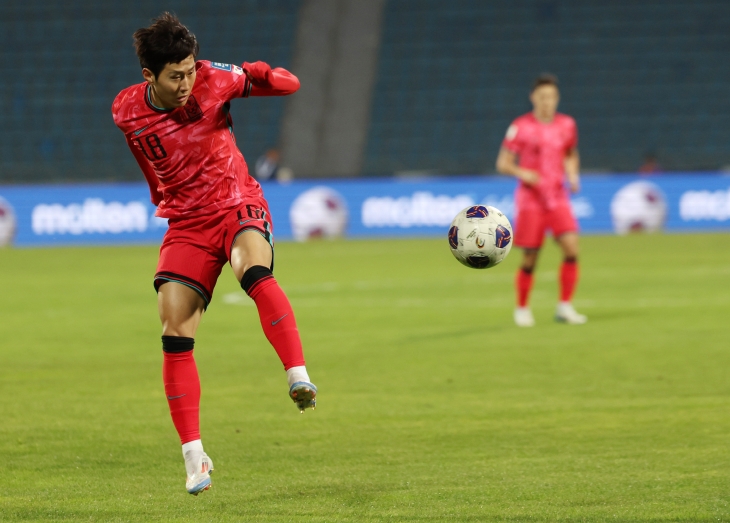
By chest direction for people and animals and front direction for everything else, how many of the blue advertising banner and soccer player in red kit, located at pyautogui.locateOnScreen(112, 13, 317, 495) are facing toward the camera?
2

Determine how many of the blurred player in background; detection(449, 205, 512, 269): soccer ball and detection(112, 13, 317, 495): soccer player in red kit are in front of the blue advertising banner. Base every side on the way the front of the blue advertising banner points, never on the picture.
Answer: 3

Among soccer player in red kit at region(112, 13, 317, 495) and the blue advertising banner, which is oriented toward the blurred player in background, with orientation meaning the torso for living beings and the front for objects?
the blue advertising banner

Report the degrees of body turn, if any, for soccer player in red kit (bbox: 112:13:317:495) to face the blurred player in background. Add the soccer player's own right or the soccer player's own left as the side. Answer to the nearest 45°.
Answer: approximately 135° to the soccer player's own left

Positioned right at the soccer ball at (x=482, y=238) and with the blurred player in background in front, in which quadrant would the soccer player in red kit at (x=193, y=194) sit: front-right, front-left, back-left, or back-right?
back-left

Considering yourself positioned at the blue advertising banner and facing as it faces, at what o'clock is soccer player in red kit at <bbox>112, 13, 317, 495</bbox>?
The soccer player in red kit is roughly at 12 o'clock from the blue advertising banner.

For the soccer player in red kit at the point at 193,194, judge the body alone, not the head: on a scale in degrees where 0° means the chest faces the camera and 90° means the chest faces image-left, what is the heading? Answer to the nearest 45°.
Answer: approximately 0°

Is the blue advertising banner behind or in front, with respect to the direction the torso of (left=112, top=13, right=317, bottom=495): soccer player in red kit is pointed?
behind

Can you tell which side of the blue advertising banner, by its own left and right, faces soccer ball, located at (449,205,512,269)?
front

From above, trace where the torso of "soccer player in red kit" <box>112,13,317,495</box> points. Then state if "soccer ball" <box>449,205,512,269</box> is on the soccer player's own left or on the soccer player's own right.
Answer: on the soccer player's own left

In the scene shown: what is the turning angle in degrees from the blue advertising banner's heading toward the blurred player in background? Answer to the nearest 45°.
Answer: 0° — it already faces them
